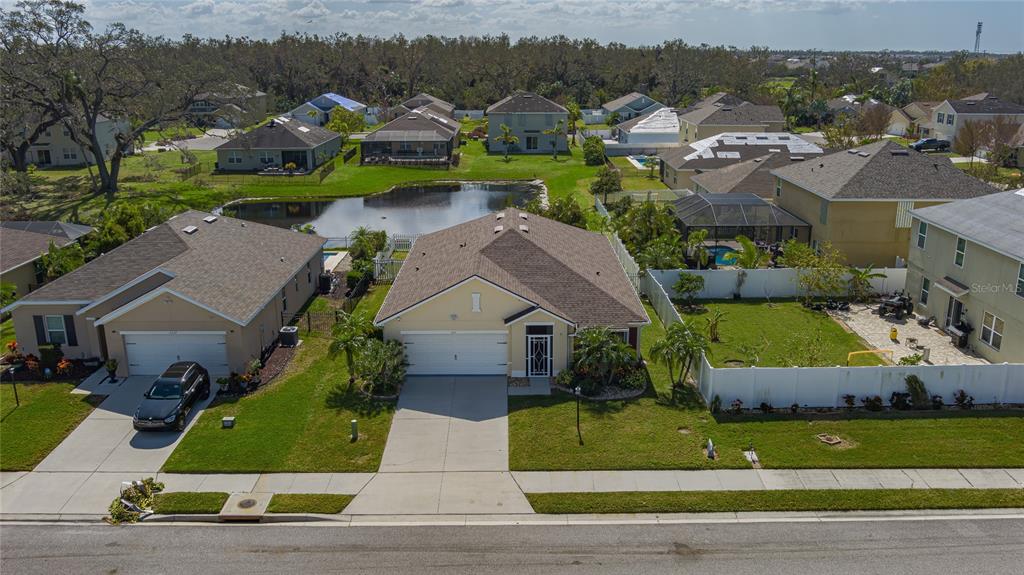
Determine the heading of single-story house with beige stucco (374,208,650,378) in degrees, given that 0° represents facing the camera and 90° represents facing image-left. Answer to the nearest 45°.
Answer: approximately 0°

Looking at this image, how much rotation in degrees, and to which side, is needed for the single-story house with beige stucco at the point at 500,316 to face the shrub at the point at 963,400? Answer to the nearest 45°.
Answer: approximately 90° to its left

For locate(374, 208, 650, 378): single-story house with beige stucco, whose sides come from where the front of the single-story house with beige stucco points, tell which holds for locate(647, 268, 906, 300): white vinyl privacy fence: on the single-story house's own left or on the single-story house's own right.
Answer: on the single-story house's own left

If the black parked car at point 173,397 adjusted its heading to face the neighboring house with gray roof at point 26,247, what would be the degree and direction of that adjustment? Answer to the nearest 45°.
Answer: approximately 135° to its right

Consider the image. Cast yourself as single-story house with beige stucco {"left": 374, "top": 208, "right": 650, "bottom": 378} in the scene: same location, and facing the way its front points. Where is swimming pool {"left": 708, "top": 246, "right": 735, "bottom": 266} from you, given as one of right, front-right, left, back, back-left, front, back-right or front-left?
back-left

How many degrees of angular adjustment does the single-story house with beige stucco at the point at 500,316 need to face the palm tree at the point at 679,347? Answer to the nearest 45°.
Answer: approximately 90° to its left

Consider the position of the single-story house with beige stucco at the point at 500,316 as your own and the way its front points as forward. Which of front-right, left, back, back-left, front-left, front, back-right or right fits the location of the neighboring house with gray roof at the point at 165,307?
right

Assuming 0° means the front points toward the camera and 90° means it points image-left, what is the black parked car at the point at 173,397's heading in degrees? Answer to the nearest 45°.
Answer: approximately 45°

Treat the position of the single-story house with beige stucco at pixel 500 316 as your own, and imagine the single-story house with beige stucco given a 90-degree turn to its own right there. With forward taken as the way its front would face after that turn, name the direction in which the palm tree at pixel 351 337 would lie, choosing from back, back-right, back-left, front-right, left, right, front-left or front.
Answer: front

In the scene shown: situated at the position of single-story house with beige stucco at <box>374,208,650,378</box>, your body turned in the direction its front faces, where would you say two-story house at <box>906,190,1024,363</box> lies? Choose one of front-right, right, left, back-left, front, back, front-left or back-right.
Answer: left

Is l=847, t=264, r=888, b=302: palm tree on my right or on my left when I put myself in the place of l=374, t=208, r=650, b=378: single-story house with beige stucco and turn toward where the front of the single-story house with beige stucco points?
on my left

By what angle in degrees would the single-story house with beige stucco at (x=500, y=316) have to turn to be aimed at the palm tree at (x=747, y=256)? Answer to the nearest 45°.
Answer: approximately 135° to its left

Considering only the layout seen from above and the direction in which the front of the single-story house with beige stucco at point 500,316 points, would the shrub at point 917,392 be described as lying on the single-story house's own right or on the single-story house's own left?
on the single-story house's own left

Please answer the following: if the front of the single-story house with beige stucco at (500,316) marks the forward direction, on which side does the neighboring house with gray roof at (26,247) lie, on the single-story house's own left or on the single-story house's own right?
on the single-story house's own right

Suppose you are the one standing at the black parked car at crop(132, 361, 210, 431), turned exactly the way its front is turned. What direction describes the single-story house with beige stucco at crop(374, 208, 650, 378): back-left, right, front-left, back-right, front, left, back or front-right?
back-left
